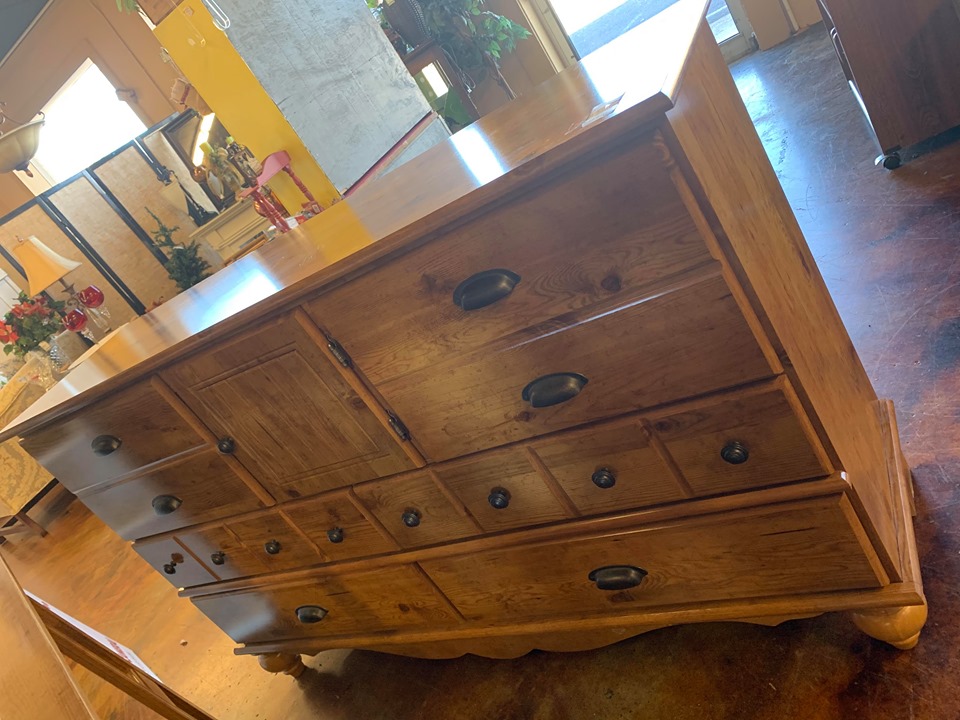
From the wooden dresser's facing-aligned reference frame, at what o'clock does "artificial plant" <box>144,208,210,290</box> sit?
The artificial plant is roughly at 4 o'clock from the wooden dresser.

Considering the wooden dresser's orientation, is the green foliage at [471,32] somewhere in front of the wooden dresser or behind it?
behind

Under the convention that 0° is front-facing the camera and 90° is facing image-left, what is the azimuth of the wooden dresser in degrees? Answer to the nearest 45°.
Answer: approximately 45°

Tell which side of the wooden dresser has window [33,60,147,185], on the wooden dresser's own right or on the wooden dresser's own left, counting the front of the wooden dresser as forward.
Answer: on the wooden dresser's own right
